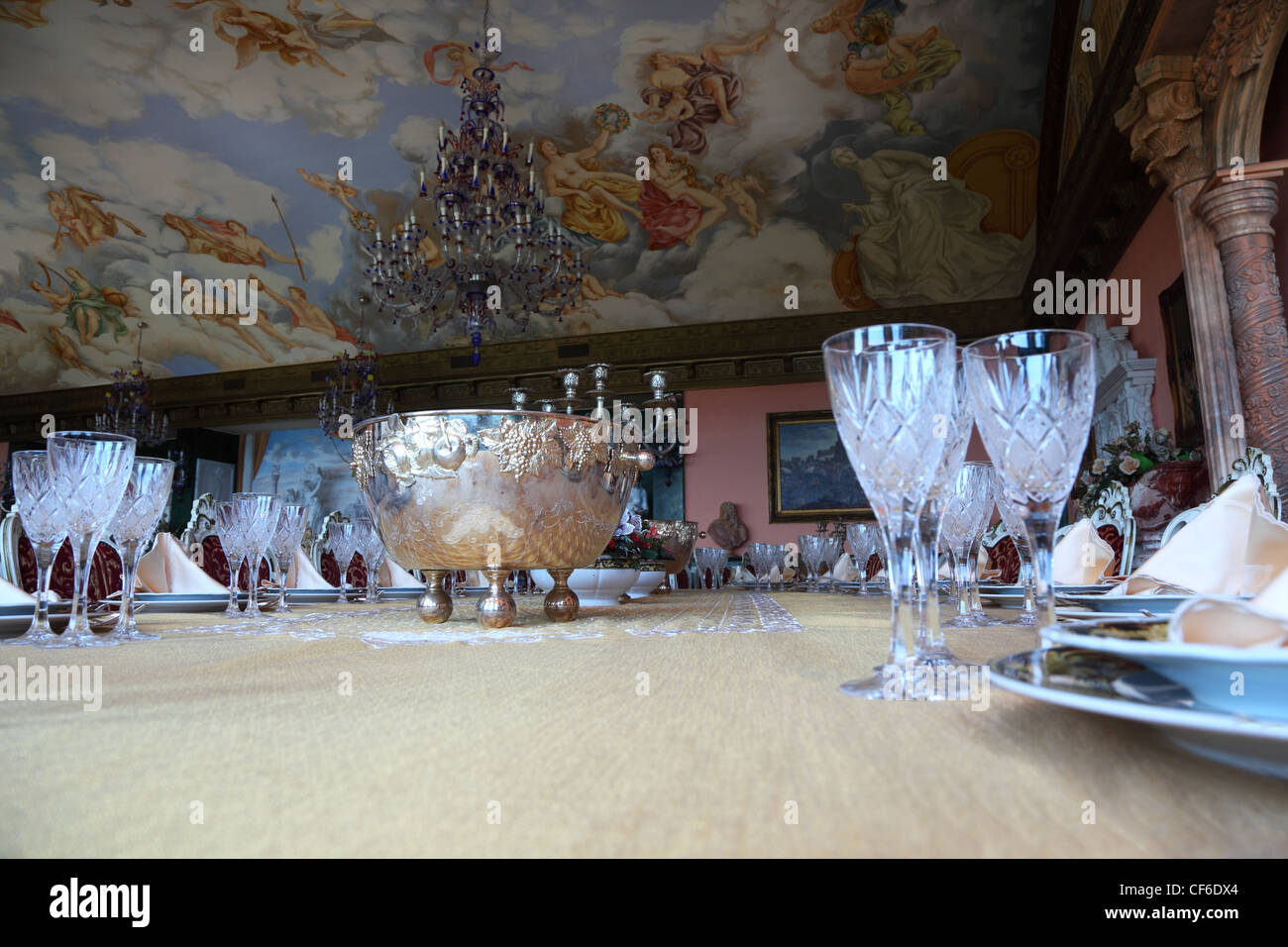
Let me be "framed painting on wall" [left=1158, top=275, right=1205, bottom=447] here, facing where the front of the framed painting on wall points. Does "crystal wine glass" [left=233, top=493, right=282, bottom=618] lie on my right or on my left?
on my left

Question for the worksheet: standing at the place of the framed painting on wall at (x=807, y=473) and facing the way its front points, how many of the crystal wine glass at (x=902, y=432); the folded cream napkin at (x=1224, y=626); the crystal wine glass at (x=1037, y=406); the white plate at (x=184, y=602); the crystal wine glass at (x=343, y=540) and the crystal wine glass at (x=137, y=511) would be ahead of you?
6

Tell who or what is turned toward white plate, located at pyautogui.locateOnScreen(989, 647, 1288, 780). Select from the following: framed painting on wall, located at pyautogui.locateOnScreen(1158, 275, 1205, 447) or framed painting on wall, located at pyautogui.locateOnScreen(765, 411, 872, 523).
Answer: framed painting on wall, located at pyautogui.locateOnScreen(765, 411, 872, 523)

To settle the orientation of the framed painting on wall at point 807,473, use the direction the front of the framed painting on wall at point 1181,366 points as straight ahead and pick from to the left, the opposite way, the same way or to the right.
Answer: to the left

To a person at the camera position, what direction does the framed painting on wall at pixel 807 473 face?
facing the viewer

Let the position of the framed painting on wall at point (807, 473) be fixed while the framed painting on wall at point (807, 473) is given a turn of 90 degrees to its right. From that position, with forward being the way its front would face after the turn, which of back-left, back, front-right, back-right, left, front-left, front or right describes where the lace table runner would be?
left

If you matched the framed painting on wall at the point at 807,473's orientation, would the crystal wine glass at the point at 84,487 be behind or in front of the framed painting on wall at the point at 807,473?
in front

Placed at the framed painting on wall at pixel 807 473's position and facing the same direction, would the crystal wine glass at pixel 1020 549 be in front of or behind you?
in front

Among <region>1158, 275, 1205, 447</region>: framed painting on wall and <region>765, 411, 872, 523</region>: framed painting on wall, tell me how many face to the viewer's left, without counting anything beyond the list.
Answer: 1

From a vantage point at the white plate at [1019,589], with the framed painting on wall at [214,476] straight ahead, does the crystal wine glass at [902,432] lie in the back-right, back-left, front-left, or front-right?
back-left

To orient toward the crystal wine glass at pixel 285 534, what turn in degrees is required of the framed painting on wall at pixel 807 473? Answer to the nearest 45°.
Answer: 0° — it already faces it

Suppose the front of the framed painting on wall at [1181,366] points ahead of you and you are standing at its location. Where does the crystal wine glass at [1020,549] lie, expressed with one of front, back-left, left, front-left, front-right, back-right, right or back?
left

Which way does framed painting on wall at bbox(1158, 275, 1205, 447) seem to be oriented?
to the viewer's left

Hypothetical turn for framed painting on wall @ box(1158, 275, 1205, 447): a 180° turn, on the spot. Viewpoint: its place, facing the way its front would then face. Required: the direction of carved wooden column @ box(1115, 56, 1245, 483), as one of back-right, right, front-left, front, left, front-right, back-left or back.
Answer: right
